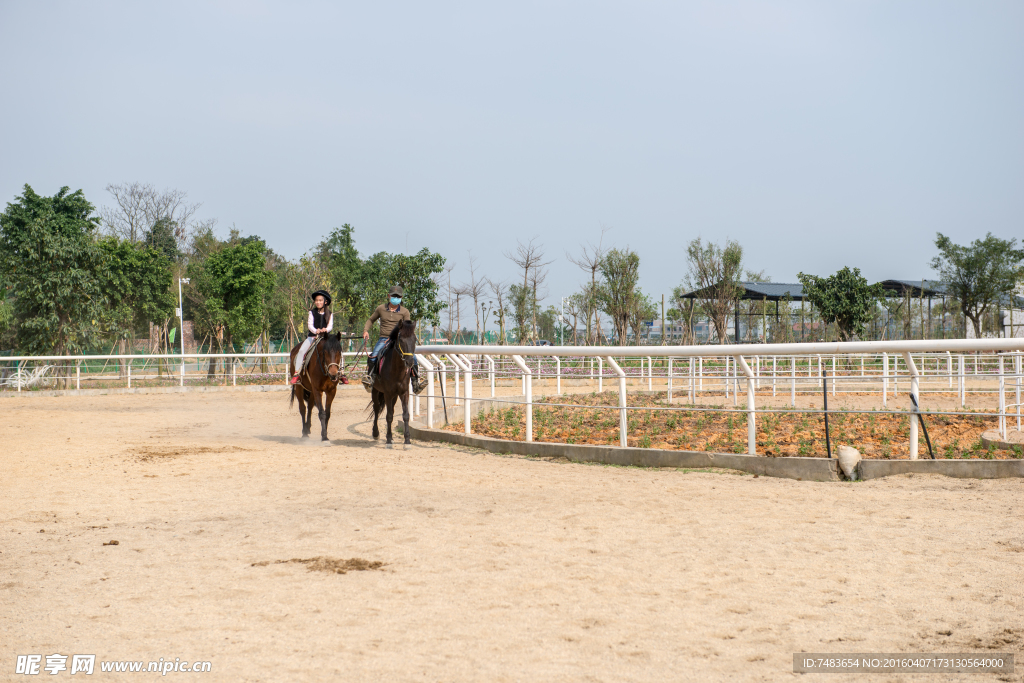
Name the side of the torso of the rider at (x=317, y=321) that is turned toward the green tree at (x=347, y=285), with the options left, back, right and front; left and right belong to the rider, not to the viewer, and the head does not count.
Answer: back

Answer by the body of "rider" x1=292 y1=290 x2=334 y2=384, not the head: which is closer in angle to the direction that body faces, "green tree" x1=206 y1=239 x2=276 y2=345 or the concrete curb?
the concrete curb

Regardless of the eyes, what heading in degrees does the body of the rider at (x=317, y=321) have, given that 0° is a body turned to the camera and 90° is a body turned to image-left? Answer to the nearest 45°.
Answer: approximately 0°

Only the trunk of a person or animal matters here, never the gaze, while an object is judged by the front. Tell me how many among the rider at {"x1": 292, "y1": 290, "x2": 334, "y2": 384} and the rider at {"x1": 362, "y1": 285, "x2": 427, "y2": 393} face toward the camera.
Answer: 2

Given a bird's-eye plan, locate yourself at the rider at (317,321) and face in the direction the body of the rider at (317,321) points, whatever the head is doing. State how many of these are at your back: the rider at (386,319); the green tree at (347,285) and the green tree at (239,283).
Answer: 2

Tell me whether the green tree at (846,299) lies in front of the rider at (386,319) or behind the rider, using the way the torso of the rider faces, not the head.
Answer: behind

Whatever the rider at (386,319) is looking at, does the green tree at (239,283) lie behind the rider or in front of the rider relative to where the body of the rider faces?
behind

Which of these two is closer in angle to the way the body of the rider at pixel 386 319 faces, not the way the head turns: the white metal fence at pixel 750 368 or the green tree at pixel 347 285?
the white metal fence

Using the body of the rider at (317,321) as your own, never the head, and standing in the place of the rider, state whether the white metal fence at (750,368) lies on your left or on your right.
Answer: on your left

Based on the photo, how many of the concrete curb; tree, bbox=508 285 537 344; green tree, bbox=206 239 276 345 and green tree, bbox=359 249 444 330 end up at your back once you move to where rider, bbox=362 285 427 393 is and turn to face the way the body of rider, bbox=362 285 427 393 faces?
3

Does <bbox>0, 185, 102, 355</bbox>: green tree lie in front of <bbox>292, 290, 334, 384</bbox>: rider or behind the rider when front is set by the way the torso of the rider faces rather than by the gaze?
behind
